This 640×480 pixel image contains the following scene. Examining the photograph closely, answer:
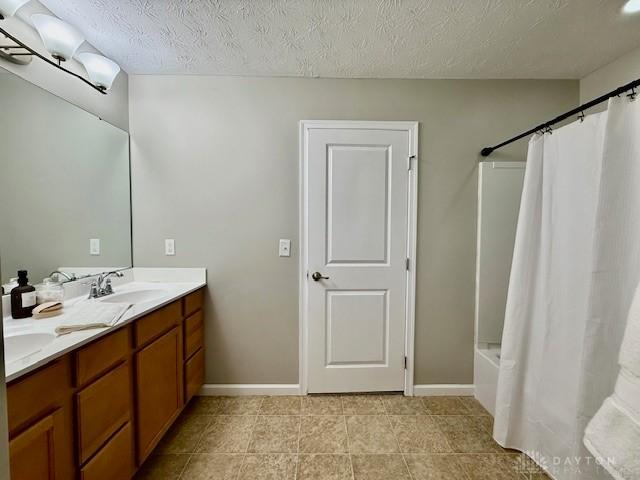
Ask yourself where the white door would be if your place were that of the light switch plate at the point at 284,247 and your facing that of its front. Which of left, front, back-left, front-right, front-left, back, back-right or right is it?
left

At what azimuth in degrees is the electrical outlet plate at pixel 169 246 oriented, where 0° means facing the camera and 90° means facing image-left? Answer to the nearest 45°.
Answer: approximately 0°

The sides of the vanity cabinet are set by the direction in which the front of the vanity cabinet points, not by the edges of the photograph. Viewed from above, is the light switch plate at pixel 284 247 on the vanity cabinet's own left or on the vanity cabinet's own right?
on the vanity cabinet's own left

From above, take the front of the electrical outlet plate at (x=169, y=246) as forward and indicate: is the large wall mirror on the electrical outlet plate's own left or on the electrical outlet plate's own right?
on the electrical outlet plate's own right

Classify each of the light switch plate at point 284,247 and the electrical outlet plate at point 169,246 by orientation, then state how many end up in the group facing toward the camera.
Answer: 2

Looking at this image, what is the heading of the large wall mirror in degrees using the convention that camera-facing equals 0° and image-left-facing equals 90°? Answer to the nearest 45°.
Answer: approximately 315°

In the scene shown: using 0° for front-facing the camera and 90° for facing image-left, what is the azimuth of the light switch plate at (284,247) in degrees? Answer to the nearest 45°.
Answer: approximately 0°

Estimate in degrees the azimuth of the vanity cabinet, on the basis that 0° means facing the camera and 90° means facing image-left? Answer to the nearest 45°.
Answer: approximately 315°

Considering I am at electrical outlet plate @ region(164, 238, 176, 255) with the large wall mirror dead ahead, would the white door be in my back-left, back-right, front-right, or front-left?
back-left

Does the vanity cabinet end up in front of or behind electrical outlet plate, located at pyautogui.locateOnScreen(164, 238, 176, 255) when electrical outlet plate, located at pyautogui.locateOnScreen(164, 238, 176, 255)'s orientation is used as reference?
in front

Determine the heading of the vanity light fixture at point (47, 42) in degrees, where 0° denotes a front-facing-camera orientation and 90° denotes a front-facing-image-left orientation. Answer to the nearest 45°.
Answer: approximately 315°

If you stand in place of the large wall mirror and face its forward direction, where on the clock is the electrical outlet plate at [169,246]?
The electrical outlet plate is roughly at 10 o'clock from the large wall mirror.
